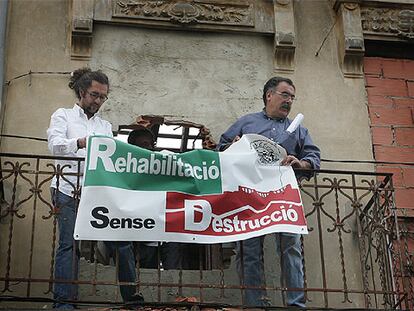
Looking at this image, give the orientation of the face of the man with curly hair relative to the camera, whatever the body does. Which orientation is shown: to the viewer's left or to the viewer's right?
to the viewer's right

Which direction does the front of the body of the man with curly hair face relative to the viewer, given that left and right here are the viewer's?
facing the viewer and to the right of the viewer
